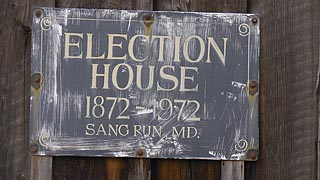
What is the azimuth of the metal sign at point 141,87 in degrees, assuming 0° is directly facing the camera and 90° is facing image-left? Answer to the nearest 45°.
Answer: approximately 0°
